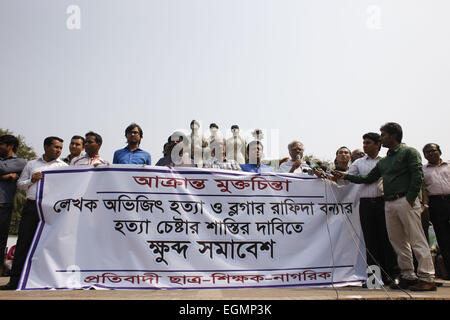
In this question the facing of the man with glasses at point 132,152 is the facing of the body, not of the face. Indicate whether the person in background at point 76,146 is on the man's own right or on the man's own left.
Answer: on the man's own right

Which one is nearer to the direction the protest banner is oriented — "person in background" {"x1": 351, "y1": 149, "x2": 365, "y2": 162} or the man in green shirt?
the man in green shirt

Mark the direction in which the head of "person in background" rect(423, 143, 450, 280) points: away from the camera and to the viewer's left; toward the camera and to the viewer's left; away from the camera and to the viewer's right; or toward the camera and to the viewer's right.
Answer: toward the camera and to the viewer's left

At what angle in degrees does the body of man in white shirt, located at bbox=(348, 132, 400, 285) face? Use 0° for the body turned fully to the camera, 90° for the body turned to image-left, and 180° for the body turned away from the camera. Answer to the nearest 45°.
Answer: approximately 45°

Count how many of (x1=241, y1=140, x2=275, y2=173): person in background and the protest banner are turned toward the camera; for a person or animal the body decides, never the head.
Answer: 2

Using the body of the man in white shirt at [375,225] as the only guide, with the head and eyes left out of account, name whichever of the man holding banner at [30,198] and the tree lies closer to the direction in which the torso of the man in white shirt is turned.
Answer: the man holding banner

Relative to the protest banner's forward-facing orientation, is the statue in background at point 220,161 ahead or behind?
behind

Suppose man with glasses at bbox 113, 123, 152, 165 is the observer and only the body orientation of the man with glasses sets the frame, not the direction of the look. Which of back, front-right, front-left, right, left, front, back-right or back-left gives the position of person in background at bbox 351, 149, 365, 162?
left

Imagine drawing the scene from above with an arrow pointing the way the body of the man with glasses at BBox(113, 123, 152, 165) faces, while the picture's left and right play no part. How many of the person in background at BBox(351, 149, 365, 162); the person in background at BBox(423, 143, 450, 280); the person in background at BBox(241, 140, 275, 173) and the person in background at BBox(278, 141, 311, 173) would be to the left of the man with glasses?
4

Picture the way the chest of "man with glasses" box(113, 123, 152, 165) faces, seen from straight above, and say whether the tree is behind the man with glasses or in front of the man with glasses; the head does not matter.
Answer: behind

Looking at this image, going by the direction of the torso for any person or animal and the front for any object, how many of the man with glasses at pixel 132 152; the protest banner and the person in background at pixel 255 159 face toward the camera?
3

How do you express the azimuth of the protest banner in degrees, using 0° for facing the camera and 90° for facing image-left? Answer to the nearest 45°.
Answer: approximately 0°
